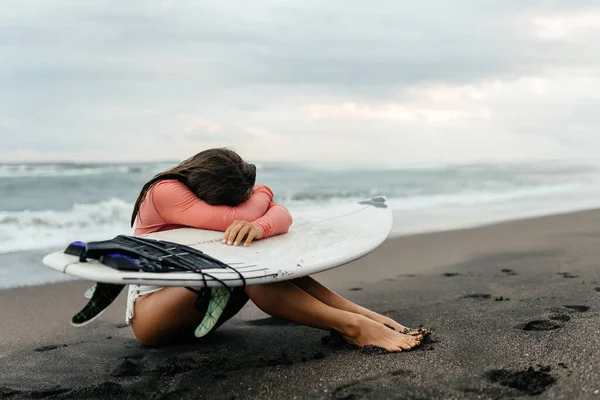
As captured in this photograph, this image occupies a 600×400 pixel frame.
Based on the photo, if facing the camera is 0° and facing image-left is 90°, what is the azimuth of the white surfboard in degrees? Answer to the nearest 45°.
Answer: approximately 270°

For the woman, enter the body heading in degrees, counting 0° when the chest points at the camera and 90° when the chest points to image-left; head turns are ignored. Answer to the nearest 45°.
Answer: approximately 270°
